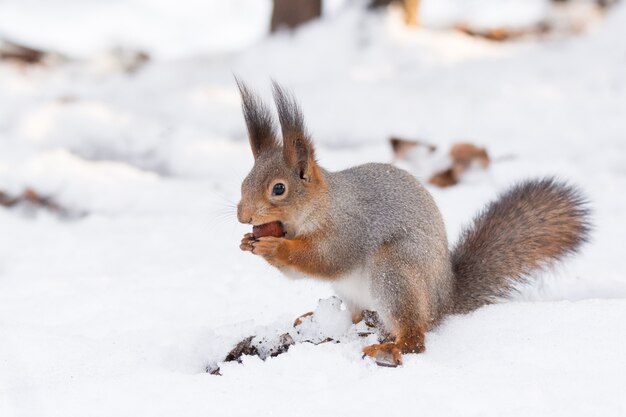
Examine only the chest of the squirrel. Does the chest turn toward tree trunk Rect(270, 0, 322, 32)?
no

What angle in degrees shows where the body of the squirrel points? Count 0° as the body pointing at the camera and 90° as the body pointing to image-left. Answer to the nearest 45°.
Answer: approximately 90°
